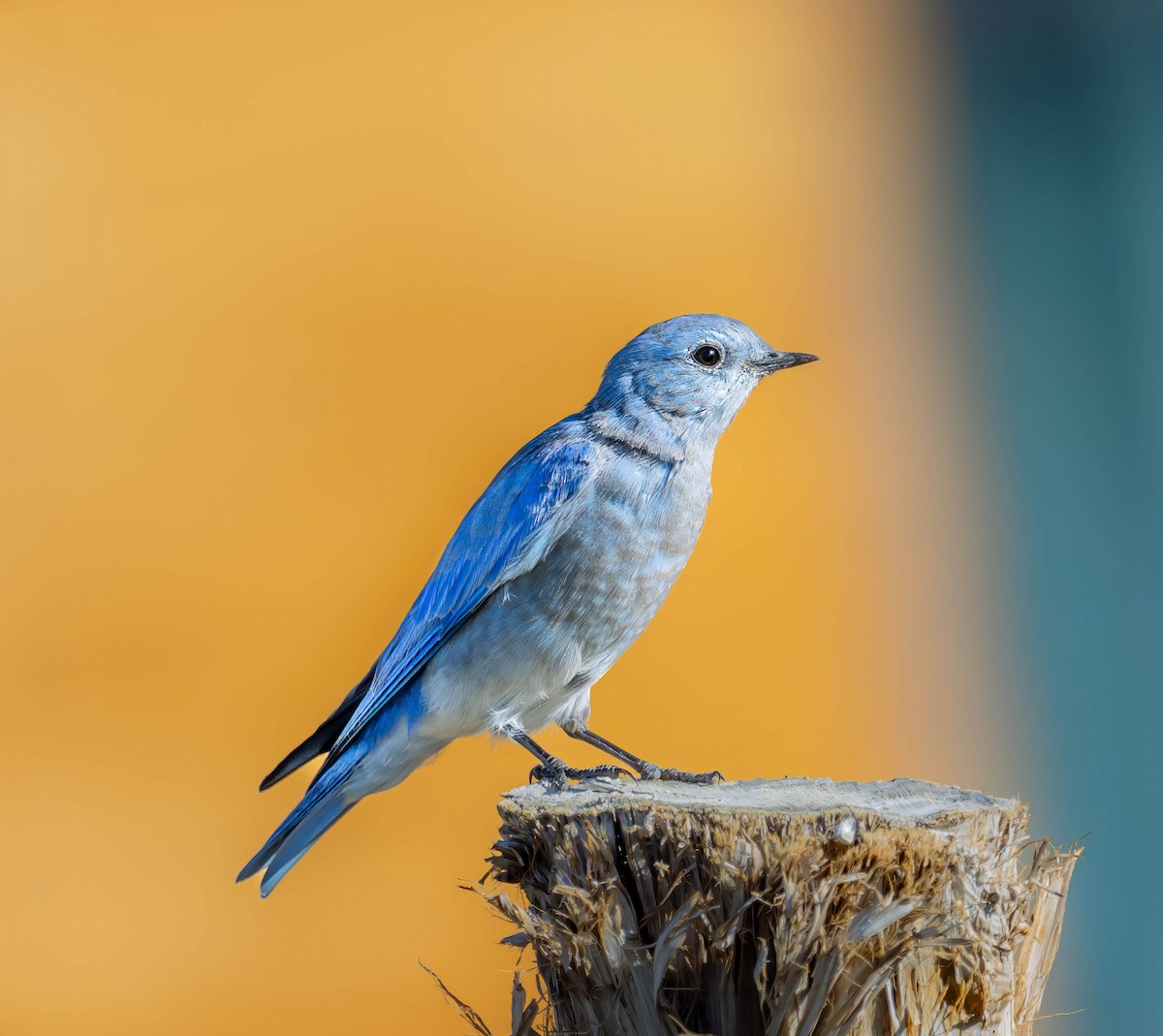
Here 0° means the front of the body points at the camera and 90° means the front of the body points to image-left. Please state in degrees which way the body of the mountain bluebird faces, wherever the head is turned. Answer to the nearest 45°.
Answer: approximately 270°
